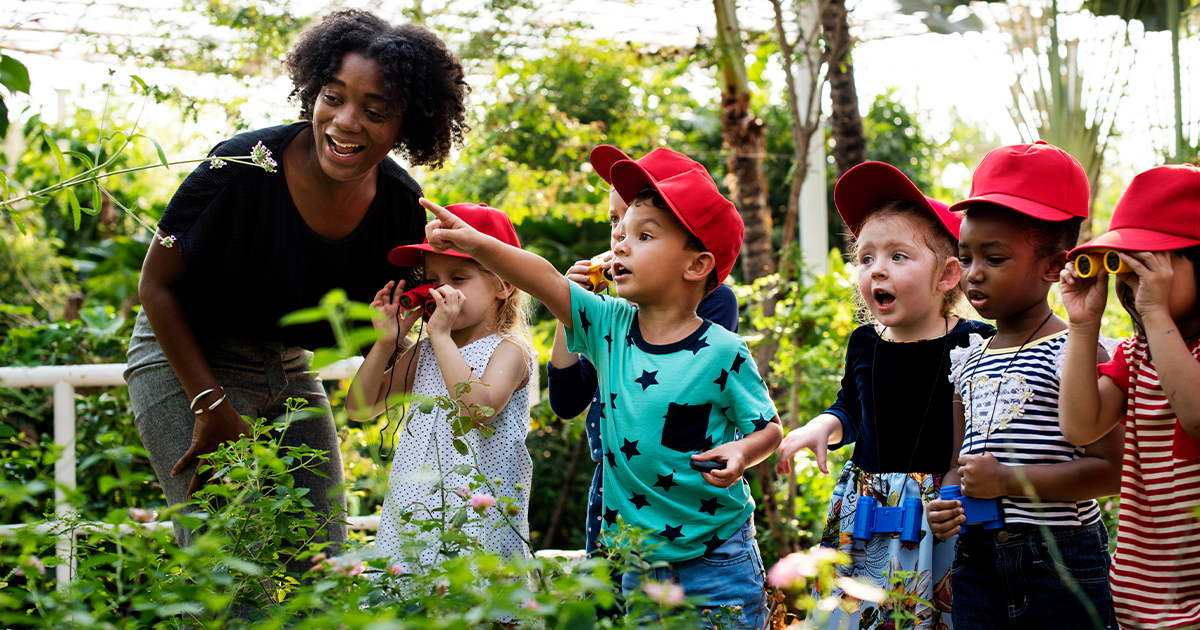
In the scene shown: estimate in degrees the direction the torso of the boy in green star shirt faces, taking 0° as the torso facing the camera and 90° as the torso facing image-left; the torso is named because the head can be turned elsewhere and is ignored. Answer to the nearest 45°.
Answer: approximately 45°

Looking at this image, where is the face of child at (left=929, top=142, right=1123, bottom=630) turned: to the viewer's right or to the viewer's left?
to the viewer's left

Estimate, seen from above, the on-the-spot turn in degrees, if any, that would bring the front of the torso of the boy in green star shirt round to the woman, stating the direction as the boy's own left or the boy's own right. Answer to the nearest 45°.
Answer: approximately 90° to the boy's own right

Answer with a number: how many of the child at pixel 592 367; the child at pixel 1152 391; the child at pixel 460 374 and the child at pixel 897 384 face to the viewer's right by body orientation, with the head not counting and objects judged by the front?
0

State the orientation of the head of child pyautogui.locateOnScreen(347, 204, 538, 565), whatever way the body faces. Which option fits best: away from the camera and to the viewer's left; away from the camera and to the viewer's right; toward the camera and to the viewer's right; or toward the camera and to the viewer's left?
toward the camera and to the viewer's left

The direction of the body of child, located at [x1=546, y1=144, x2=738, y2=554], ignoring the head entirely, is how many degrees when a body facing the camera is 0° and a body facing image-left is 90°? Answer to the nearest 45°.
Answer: approximately 45°

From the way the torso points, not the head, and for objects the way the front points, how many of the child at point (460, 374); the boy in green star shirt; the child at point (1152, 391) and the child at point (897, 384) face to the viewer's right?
0

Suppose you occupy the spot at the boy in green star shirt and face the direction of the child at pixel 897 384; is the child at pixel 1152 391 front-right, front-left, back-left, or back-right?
front-right

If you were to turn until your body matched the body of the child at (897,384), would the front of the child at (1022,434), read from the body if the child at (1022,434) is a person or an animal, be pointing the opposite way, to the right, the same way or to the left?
the same way

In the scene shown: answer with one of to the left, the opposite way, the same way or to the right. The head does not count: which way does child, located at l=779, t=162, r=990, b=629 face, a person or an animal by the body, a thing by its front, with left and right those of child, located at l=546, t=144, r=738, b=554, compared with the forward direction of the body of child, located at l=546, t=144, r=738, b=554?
the same way

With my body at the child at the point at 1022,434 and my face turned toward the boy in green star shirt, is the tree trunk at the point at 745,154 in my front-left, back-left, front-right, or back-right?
front-right
